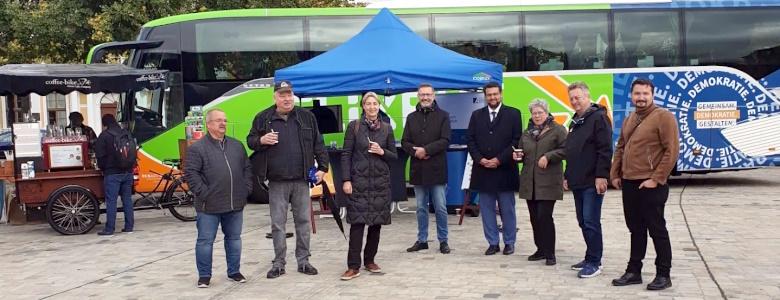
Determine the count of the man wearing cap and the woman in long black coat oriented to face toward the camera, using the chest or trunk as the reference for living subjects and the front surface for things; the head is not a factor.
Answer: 2

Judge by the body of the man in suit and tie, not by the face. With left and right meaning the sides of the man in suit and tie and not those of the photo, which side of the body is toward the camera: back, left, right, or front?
front

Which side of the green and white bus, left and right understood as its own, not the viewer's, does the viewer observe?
left

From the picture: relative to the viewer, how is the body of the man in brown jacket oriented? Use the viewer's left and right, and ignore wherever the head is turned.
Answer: facing the viewer and to the left of the viewer

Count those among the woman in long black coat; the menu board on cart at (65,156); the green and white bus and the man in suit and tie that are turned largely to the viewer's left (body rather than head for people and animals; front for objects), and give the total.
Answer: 1

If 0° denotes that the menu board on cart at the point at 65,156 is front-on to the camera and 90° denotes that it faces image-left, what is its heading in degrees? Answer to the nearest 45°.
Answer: approximately 0°

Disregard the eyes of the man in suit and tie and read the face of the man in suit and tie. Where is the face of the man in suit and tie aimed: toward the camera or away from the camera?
toward the camera
